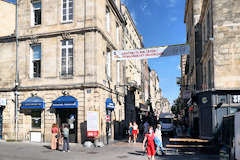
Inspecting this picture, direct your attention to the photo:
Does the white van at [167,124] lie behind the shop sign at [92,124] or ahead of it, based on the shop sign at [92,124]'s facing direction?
behind

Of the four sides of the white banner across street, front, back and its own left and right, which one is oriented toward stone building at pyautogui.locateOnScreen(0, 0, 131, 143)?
right

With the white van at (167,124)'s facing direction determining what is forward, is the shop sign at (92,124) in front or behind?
in front

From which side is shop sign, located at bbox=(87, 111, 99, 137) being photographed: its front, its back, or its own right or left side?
front

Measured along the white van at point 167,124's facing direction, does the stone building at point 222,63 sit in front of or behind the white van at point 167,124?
in front

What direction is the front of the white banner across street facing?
toward the camera
